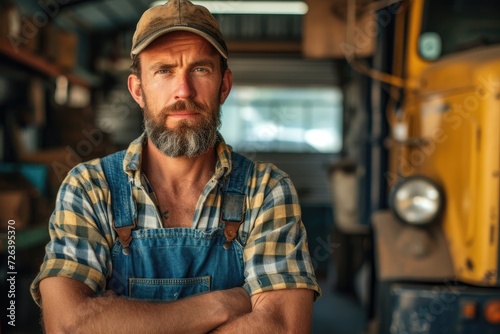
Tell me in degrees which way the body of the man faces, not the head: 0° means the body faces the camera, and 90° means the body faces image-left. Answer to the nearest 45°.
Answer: approximately 0°

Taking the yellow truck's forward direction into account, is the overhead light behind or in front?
behind

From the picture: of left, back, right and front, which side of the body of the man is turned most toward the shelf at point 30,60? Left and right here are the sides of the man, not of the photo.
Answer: back

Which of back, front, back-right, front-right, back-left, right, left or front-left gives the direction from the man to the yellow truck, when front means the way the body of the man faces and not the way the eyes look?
back-left

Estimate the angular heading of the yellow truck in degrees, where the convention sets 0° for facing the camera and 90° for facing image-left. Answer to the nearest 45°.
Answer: approximately 0°

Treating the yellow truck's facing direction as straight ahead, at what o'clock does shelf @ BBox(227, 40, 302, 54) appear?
The shelf is roughly at 5 o'clock from the yellow truck.

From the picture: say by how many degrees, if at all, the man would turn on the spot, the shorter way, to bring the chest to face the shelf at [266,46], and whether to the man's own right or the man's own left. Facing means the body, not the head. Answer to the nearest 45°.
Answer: approximately 180°

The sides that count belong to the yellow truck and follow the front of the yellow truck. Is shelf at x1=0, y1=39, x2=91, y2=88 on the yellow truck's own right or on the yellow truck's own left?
on the yellow truck's own right
